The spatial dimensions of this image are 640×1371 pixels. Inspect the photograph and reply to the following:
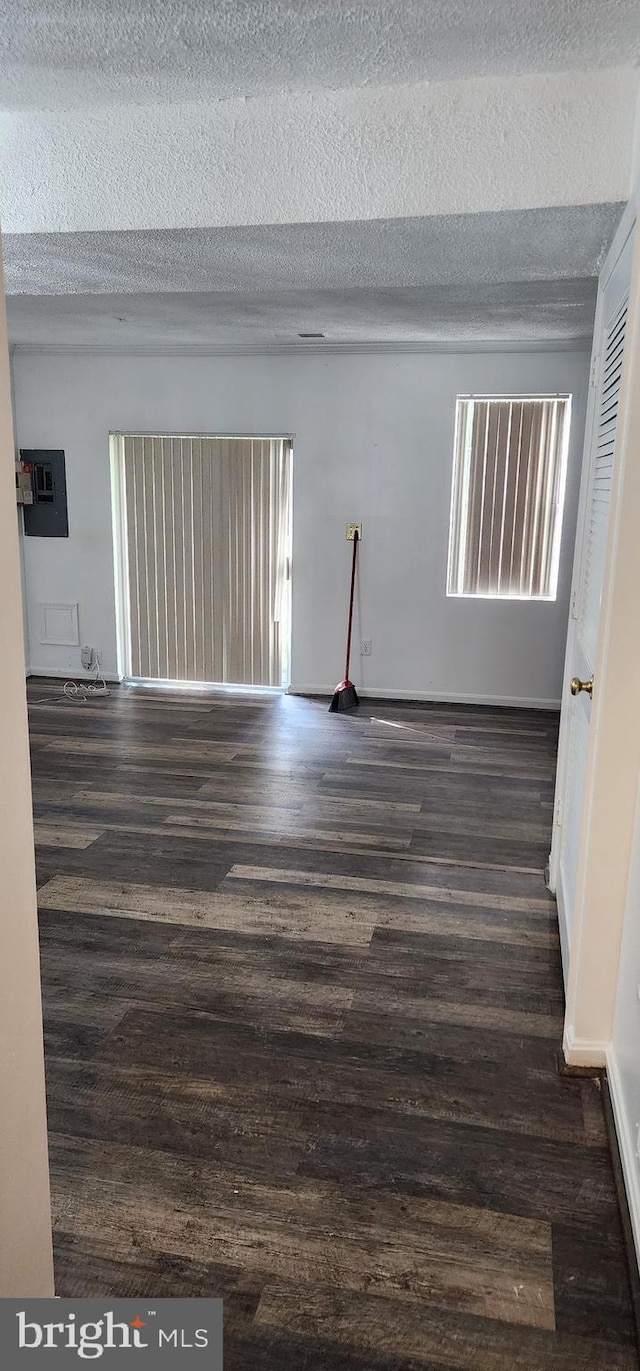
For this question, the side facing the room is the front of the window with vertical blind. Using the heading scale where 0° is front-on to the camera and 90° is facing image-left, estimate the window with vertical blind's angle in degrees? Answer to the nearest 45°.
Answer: approximately 0°

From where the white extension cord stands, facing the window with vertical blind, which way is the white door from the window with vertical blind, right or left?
right

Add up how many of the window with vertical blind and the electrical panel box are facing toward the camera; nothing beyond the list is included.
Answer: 2

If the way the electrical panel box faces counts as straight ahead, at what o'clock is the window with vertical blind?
The window with vertical blind is roughly at 10 o'clock from the electrical panel box.

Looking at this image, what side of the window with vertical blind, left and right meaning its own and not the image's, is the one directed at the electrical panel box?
right

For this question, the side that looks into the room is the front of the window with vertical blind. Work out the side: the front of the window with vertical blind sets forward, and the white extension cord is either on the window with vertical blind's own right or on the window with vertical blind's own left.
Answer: on the window with vertical blind's own right

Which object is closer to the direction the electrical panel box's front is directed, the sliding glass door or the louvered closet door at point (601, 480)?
the louvered closet door

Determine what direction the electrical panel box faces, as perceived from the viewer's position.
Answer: facing the viewer

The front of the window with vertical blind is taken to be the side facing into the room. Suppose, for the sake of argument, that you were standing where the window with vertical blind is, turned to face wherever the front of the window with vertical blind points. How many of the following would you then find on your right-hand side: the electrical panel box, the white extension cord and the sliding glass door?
3

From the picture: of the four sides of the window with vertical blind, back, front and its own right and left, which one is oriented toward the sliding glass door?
right

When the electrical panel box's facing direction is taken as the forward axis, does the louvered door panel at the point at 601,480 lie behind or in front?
in front
